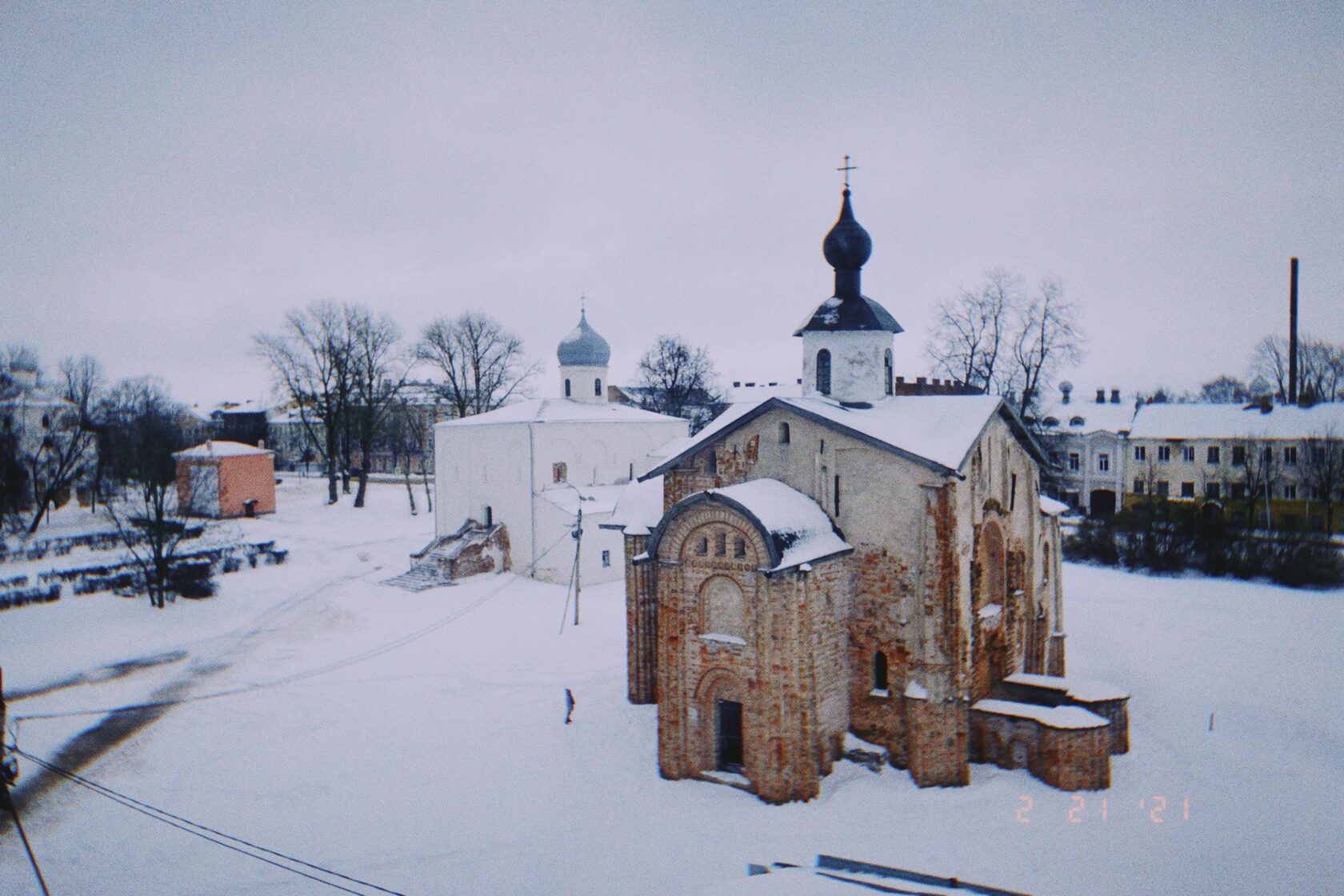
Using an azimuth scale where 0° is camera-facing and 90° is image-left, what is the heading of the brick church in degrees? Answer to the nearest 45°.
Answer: approximately 45°

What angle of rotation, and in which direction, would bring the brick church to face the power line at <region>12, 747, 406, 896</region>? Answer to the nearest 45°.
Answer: approximately 45° to its right

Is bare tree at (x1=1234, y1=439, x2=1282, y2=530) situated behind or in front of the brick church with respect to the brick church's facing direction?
behind

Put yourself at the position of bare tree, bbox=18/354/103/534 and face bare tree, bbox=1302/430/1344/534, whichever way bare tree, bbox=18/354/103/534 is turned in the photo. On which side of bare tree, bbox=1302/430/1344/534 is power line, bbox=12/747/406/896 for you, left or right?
right

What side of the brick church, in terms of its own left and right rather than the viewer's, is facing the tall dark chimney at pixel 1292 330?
back

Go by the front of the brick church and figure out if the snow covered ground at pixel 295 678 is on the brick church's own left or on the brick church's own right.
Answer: on the brick church's own right

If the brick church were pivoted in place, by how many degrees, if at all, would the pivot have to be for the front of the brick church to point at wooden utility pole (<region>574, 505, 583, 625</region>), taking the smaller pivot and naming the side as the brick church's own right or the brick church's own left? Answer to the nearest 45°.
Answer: approximately 90° to the brick church's own right

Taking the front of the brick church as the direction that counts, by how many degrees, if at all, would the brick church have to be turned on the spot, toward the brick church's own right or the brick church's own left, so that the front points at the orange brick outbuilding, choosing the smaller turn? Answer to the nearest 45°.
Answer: approximately 90° to the brick church's own right

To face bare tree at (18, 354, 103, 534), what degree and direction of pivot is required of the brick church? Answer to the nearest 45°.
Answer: approximately 90° to its right

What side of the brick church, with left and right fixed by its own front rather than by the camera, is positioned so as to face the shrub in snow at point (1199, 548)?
back
